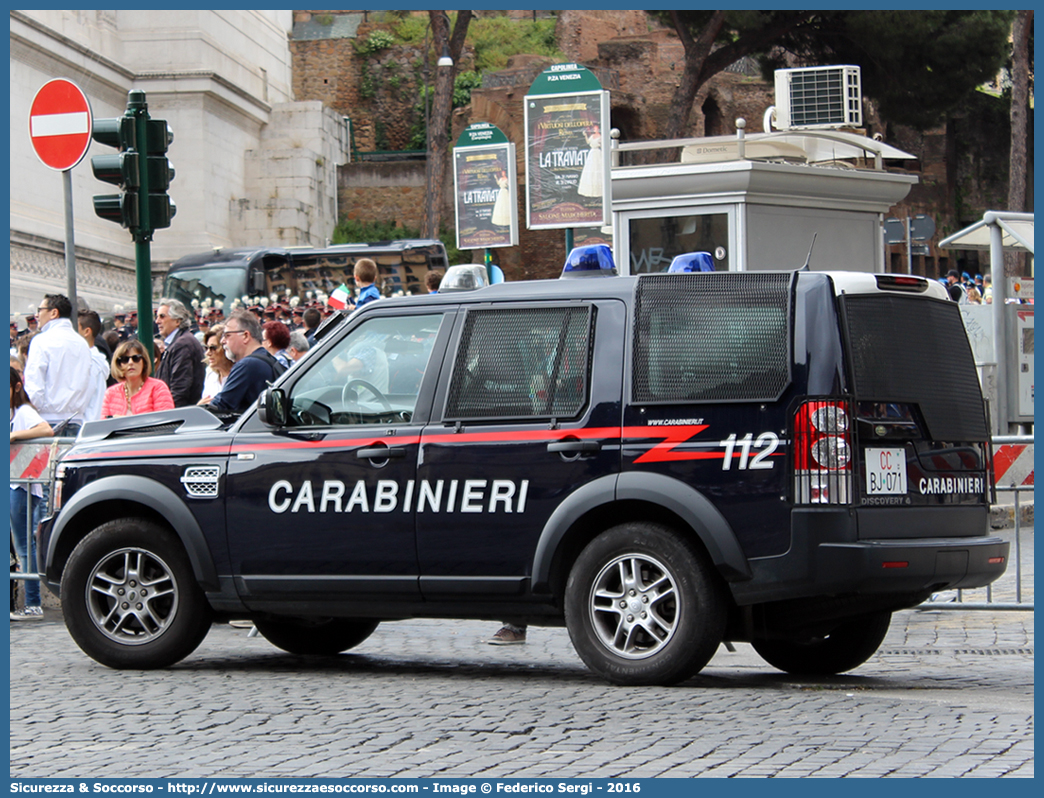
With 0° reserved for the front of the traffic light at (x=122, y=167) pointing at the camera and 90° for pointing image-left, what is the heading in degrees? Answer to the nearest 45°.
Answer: approximately 90°

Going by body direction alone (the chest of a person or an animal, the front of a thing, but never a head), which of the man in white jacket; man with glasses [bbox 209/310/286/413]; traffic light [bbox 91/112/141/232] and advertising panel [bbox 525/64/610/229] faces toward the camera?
the advertising panel

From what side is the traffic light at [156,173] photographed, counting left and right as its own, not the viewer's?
right

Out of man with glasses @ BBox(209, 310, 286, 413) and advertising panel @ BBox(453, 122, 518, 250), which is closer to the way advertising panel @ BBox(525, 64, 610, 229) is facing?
the man with glasses

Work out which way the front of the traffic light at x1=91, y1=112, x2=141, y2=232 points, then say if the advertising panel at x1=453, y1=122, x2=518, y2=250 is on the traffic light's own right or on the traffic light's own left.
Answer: on the traffic light's own right
